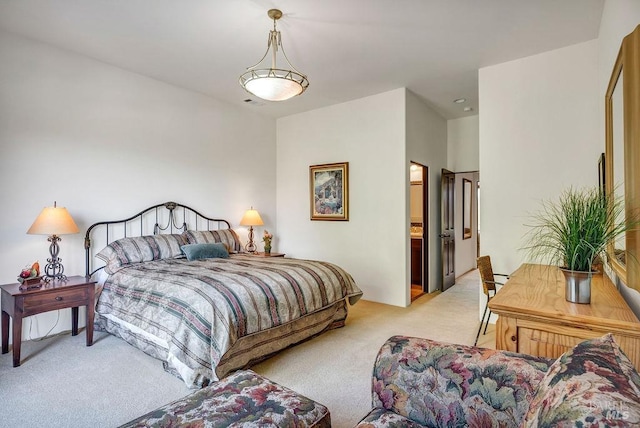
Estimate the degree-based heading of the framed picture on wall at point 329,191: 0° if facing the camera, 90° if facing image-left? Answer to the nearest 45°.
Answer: approximately 45°

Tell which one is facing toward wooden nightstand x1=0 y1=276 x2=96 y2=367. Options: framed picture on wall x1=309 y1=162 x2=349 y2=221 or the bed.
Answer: the framed picture on wall

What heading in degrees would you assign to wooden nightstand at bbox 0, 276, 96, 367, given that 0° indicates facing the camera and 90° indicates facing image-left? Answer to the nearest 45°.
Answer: approximately 315°

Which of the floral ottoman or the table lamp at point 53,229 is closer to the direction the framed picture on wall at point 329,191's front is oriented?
the table lamp

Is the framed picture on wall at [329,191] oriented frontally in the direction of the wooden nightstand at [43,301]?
yes

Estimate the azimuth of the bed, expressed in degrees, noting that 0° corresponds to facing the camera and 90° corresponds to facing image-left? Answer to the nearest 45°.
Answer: approximately 315°

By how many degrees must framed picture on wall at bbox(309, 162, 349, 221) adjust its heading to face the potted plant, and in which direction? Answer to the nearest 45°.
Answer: approximately 45° to its left

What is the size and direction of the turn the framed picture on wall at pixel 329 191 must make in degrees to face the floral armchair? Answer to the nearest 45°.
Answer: approximately 45° to its left

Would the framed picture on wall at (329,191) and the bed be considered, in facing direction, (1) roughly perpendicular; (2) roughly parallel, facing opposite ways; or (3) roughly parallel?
roughly perpendicular
